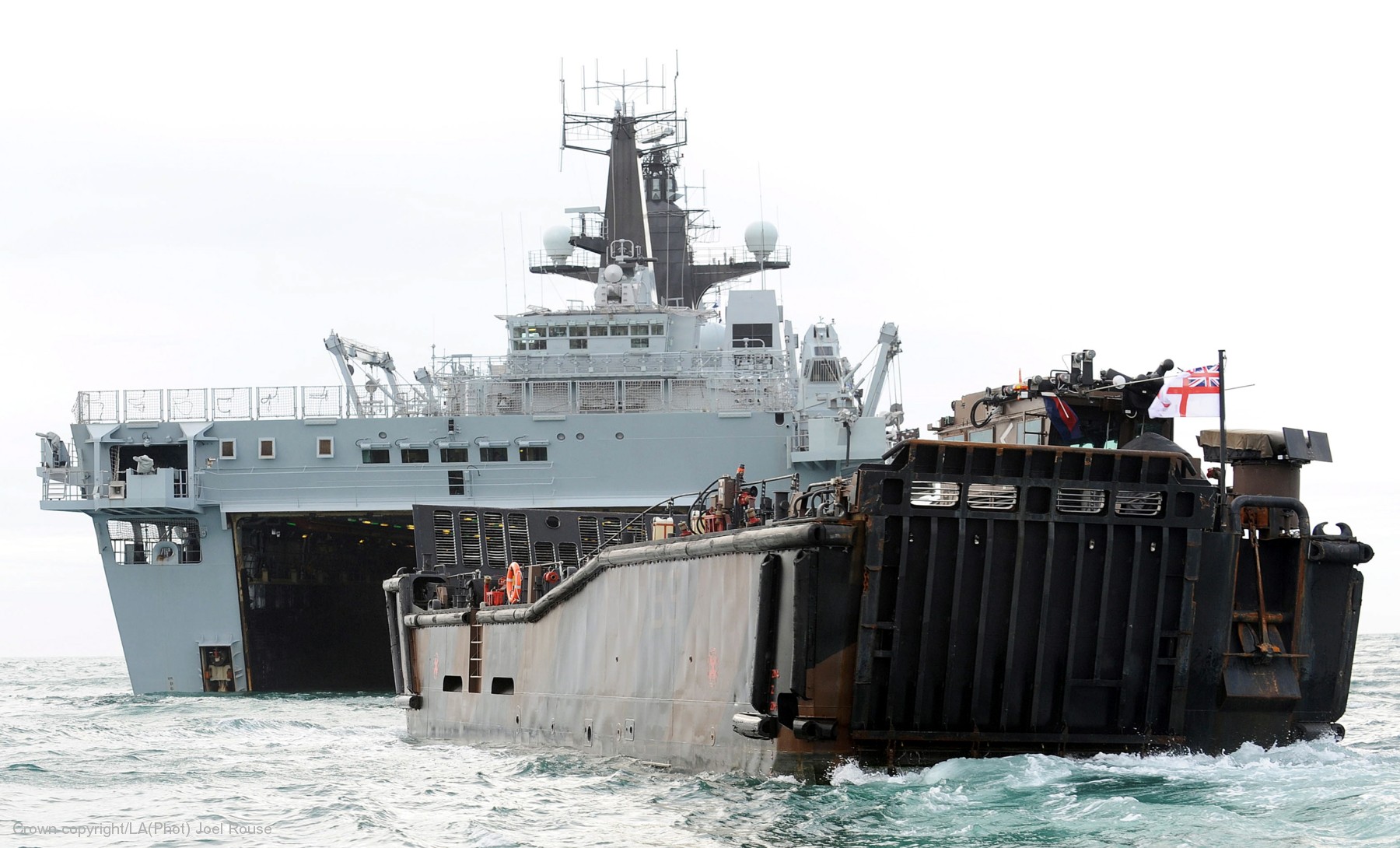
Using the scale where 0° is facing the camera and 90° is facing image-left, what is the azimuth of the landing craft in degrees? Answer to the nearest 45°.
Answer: approximately 135°

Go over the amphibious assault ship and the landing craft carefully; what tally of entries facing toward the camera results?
0

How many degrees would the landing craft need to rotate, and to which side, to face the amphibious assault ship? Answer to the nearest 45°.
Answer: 0° — it already faces it

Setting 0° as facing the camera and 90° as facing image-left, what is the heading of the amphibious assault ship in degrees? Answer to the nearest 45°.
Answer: approximately 180°

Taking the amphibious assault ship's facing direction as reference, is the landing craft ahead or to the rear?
to the rear
